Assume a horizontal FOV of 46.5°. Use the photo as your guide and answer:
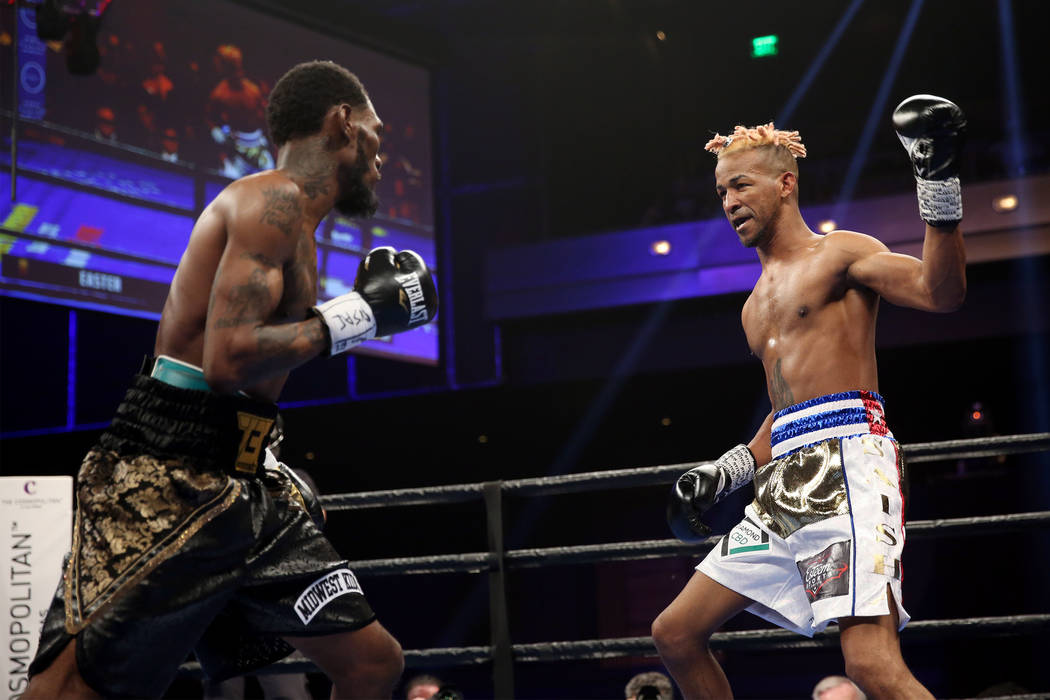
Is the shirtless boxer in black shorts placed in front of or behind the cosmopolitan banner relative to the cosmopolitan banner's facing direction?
in front

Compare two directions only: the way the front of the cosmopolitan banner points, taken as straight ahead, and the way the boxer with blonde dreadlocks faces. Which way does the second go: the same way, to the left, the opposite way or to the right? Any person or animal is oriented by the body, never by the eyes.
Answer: to the right

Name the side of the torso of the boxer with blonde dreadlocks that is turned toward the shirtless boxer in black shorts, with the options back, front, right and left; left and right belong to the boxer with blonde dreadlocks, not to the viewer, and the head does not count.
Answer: front

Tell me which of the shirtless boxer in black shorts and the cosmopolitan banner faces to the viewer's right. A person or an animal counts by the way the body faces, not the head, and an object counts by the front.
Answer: the shirtless boxer in black shorts

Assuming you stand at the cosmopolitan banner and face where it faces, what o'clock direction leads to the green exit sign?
The green exit sign is roughly at 8 o'clock from the cosmopolitan banner.

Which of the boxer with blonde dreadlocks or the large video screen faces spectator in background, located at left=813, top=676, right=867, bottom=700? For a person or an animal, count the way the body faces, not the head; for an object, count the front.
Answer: the large video screen

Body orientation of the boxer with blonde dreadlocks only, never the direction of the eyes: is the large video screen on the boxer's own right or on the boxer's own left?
on the boxer's own right

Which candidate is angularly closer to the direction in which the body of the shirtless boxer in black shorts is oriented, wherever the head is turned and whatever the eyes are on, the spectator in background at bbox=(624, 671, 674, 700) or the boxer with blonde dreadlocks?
the boxer with blonde dreadlocks

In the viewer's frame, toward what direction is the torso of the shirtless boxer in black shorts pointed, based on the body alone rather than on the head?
to the viewer's right

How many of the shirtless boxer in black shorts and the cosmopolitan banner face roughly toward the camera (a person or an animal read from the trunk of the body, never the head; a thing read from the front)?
1

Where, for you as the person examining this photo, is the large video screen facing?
facing the viewer and to the right of the viewer
